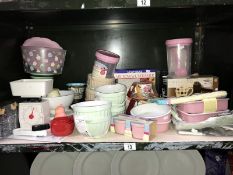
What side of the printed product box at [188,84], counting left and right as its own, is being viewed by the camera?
front

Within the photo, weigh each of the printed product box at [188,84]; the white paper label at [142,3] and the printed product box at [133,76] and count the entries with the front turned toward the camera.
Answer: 3

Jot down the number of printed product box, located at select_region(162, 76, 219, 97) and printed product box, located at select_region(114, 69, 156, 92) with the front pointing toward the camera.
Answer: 2
